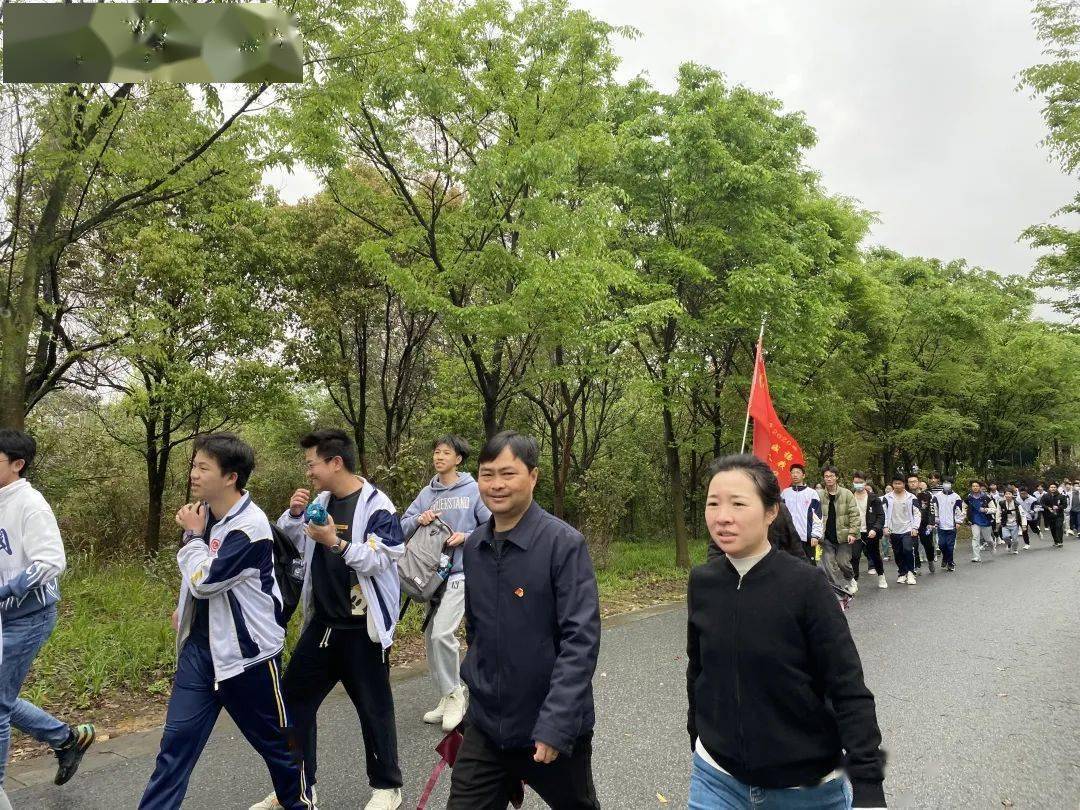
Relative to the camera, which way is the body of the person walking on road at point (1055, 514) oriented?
toward the camera

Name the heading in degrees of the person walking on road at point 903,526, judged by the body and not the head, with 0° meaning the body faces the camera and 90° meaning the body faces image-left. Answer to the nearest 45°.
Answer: approximately 0°

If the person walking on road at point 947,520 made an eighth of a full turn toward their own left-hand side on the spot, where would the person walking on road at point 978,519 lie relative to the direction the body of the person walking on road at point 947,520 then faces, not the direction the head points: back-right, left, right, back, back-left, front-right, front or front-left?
back-left

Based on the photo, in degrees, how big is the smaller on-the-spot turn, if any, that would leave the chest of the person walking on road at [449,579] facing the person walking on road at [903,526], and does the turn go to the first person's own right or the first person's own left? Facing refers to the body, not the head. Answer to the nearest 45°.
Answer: approximately 180°

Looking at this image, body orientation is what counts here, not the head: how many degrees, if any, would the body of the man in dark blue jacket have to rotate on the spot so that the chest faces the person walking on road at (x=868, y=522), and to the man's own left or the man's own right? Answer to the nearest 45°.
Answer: approximately 180°

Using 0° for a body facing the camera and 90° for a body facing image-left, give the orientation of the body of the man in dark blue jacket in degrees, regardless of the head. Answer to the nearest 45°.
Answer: approximately 45°

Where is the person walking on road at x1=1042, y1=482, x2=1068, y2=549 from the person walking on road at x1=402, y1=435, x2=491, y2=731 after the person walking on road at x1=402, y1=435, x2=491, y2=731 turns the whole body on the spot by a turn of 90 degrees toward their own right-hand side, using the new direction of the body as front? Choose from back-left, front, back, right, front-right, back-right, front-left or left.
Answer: right

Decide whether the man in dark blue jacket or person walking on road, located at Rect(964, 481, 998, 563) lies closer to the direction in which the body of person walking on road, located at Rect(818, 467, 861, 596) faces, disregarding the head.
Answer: the man in dark blue jacket

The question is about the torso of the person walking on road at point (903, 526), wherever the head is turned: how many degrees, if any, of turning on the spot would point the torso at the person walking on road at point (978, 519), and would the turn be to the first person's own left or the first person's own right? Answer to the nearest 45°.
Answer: approximately 180°

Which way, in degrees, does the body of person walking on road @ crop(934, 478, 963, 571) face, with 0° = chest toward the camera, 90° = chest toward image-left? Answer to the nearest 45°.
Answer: approximately 0°

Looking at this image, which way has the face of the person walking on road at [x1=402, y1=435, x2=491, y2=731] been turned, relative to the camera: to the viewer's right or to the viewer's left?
to the viewer's left
